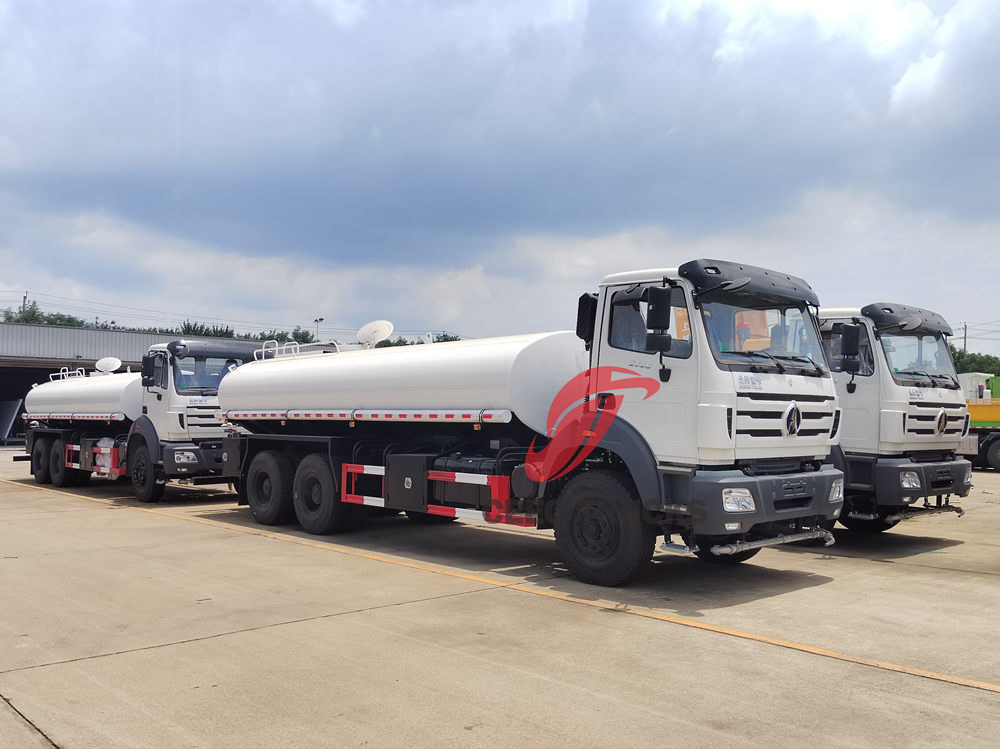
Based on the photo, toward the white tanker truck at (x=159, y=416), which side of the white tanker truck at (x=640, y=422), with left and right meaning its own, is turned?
back

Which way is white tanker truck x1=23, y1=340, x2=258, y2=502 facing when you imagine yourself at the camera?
facing the viewer and to the right of the viewer

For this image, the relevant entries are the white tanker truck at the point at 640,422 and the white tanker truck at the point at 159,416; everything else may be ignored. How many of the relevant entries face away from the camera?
0

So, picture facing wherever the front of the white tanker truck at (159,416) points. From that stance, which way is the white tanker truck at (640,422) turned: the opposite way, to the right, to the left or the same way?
the same way

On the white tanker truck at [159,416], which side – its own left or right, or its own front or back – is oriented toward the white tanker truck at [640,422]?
front
